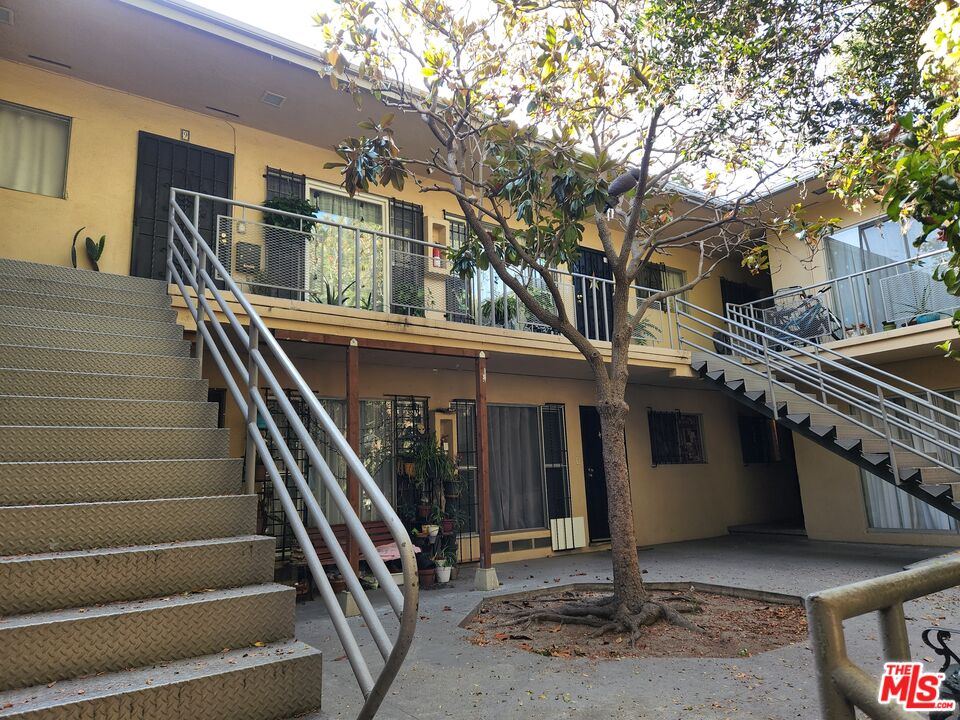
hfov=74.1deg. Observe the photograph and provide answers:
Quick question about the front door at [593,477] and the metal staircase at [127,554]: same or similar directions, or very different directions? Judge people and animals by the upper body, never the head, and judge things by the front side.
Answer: same or similar directions

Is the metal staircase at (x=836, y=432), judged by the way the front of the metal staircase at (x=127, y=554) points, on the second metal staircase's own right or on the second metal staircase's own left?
on the second metal staircase's own left

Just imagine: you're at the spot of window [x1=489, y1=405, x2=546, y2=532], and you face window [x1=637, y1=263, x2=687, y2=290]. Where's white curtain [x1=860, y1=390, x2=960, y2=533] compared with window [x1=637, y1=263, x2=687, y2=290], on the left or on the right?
right

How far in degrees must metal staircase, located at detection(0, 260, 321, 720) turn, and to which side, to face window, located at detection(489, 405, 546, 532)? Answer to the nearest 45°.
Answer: approximately 135° to its left

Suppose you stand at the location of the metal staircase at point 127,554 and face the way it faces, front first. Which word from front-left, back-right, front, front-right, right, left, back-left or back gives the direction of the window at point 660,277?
back-left

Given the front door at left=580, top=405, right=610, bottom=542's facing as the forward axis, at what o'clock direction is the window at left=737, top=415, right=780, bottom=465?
The window is roughly at 9 o'clock from the front door.

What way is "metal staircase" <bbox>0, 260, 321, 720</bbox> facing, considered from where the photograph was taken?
facing the viewer

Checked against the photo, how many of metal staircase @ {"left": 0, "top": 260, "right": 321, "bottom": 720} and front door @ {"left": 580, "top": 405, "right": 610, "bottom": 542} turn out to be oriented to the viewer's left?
0

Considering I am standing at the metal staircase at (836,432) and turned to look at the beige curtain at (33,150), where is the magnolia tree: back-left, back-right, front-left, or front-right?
front-left

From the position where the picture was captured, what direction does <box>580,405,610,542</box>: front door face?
facing the viewer and to the right of the viewer

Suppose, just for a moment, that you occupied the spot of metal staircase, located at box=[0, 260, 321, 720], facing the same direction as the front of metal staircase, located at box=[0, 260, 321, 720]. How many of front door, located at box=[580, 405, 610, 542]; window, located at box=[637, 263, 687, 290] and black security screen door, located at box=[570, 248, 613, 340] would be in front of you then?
0

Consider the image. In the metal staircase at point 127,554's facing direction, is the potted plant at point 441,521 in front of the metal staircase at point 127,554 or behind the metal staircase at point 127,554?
behind

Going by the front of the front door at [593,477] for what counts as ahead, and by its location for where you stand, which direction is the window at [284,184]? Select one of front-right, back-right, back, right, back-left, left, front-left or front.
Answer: right

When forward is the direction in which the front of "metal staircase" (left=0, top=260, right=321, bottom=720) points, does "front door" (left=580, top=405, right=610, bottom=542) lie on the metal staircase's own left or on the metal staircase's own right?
on the metal staircase's own left

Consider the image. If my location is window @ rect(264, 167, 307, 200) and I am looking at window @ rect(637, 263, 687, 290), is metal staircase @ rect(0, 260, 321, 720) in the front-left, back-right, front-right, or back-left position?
back-right
